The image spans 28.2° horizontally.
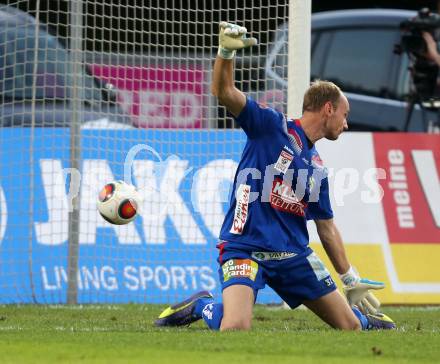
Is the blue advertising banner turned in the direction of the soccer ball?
yes

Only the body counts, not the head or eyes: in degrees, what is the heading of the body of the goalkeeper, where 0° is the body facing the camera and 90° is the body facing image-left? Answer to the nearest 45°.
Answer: approximately 315°

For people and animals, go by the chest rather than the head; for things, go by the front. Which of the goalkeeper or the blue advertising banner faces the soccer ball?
the blue advertising banner

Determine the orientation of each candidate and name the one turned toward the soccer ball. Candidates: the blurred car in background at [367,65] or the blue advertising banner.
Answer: the blue advertising banner

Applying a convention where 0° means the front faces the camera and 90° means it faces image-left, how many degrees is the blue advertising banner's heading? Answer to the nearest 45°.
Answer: approximately 0°

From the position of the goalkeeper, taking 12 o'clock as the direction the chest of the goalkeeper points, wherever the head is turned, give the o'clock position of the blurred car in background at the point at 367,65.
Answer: The blurred car in background is roughly at 8 o'clock from the goalkeeper.

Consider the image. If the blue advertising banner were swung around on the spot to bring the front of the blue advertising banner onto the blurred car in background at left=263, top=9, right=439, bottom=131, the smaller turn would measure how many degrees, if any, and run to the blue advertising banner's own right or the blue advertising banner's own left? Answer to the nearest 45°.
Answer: approximately 135° to the blue advertising banner's own left
